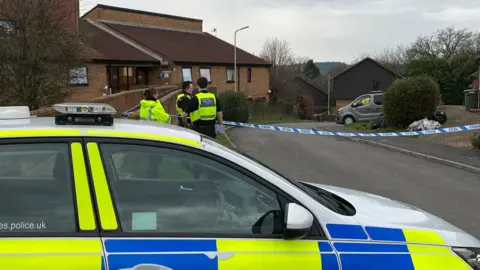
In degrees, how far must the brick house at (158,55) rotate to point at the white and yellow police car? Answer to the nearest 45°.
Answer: approximately 45° to its right

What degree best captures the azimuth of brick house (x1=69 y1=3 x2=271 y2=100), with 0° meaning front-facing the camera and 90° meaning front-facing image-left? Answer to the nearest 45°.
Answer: approximately 315°

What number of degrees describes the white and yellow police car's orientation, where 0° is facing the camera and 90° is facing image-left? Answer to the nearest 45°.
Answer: approximately 270°
